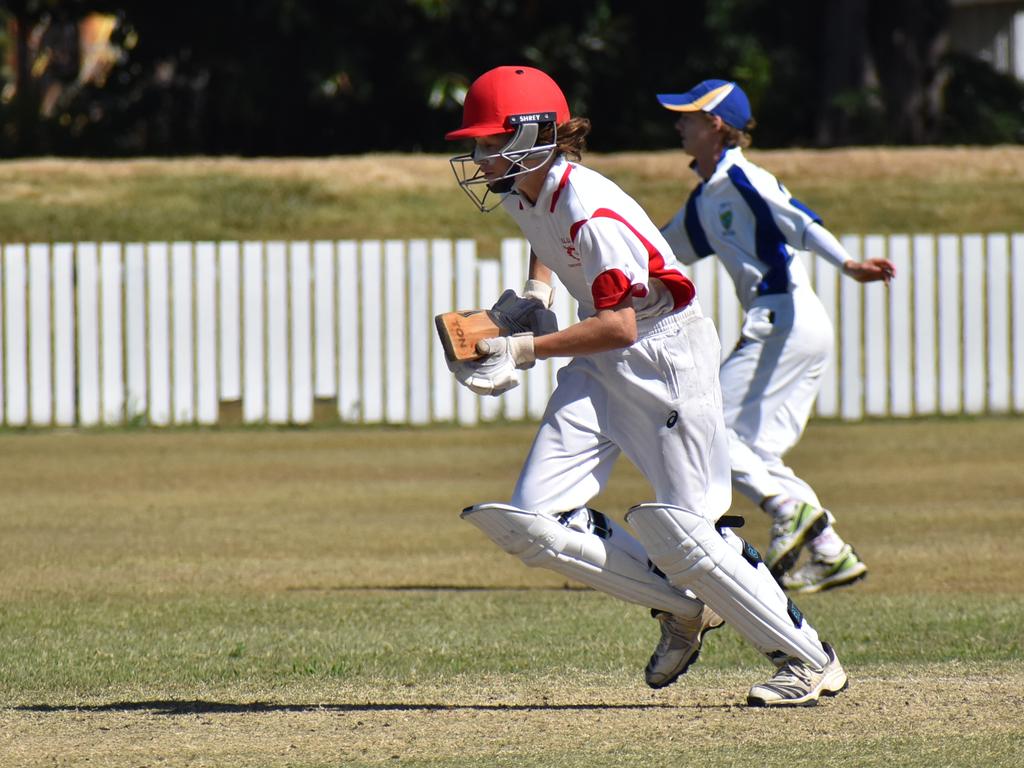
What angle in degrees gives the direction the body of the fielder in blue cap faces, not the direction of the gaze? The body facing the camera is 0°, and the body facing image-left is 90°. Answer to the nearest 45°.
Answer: approximately 90°

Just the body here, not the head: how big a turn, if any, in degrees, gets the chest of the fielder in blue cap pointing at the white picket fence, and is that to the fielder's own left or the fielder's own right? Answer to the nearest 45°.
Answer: approximately 45° to the fielder's own right
